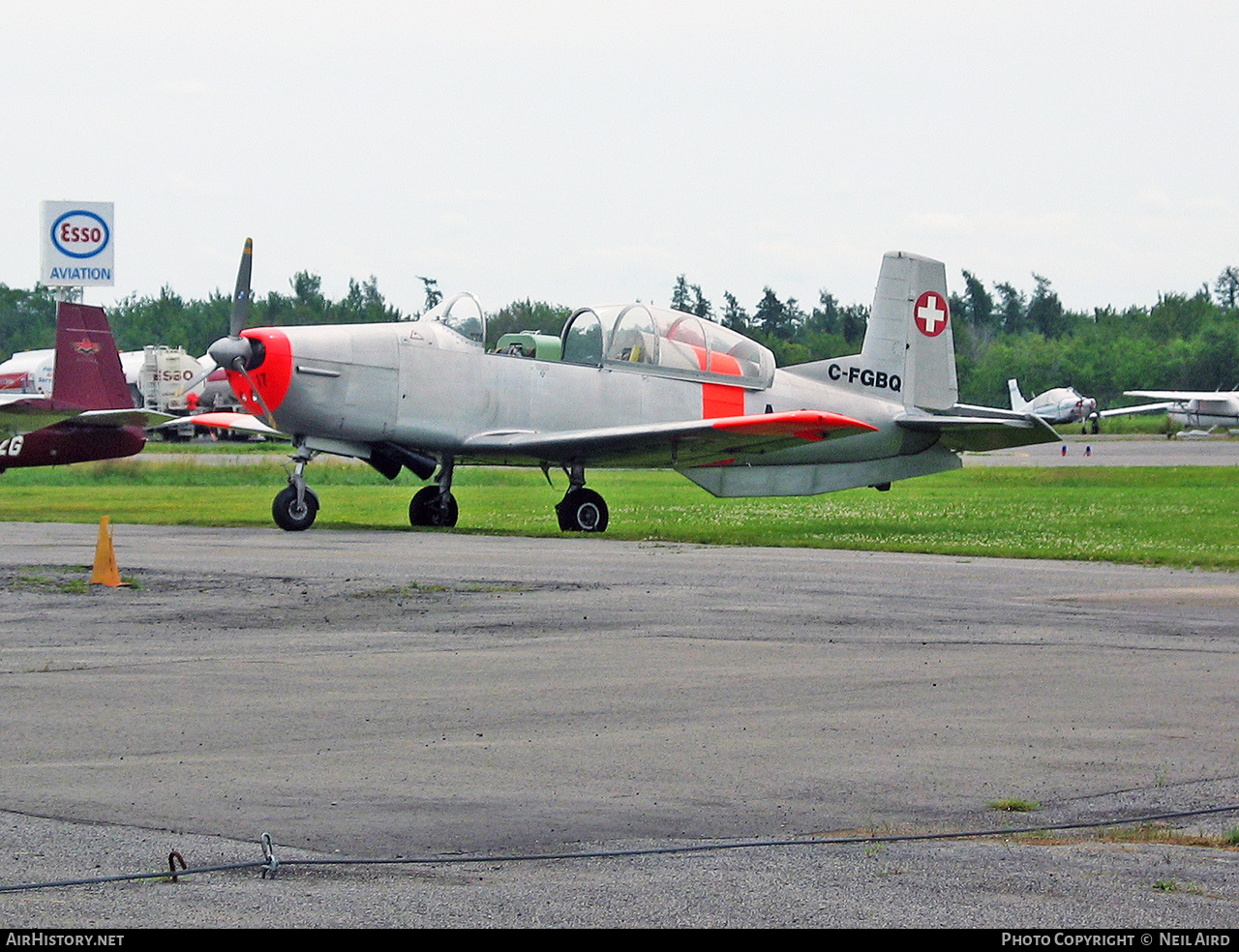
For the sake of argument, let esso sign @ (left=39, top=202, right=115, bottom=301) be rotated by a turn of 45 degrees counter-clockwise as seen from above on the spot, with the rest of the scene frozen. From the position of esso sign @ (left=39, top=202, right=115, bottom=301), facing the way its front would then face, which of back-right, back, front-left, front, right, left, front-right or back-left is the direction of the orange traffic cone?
front-right

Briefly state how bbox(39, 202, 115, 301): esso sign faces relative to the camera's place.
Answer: facing the viewer

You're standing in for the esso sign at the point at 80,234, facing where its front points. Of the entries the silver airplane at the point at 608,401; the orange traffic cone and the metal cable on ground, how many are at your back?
0

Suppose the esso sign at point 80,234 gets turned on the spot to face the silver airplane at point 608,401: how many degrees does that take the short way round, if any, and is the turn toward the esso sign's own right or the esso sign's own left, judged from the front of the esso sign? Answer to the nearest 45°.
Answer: approximately 45° to the esso sign's own left

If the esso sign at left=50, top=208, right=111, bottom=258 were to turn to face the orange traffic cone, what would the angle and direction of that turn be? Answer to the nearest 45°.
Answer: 0° — it already faces it

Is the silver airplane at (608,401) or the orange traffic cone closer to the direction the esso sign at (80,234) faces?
the orange traffic cone

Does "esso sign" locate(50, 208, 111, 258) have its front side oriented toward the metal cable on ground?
yes

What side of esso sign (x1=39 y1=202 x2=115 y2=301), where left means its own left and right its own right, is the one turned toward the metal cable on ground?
front

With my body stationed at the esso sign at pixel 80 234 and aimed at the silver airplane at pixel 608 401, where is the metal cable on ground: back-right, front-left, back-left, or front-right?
front-right
